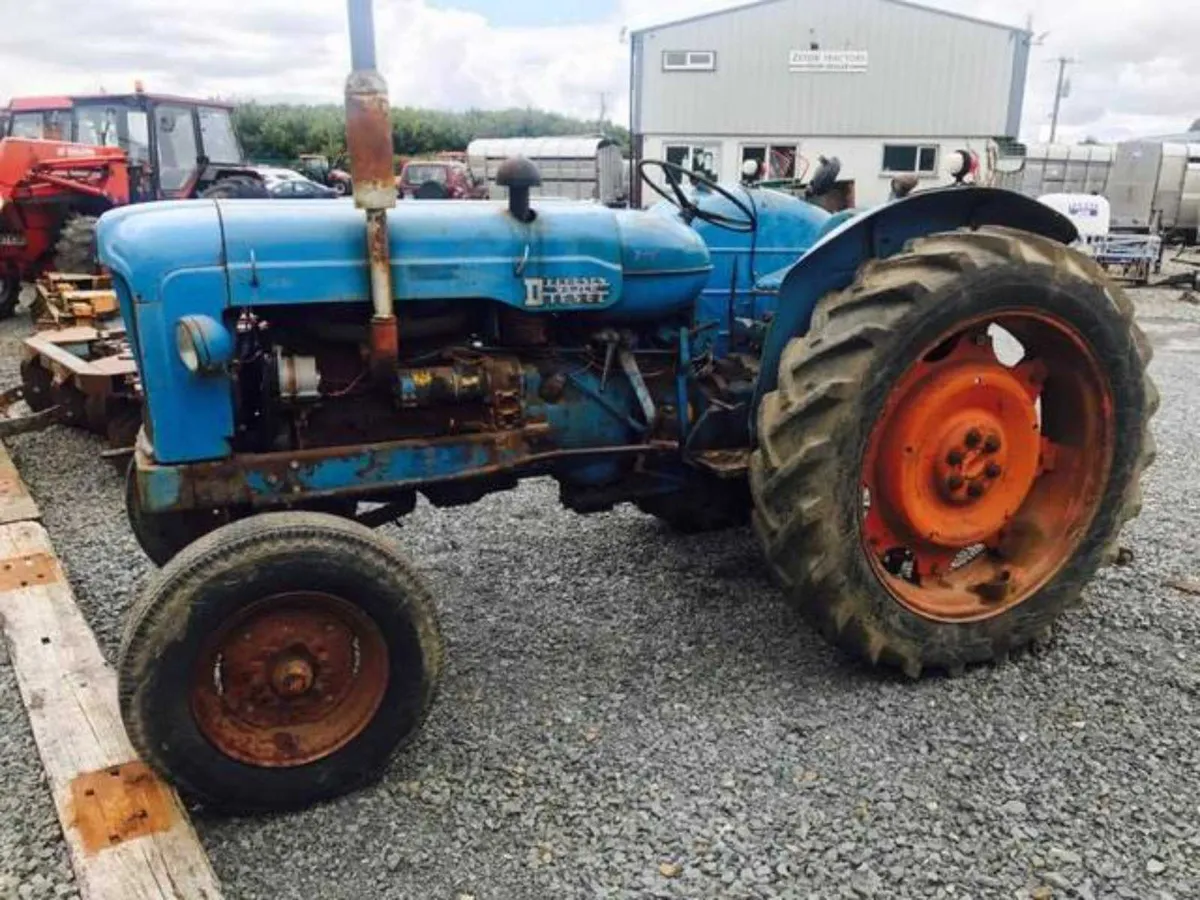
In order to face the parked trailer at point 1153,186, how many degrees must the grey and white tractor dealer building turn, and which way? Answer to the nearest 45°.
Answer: approximately 90° to its left

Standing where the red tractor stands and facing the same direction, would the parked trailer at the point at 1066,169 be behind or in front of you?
behind

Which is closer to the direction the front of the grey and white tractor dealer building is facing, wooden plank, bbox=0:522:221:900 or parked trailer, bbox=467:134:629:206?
the wooden plank

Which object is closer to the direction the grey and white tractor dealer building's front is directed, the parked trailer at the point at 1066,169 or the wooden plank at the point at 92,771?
the wooden plank

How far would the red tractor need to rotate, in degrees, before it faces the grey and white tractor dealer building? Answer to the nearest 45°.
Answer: approximately 180°

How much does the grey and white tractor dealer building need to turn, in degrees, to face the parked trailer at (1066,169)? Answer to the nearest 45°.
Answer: approximately 90° to its left

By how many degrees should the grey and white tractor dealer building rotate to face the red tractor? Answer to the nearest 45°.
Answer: approximately 45° to its right

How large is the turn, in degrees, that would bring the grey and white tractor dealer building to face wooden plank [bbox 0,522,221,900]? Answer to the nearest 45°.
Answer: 0° — it already faces it

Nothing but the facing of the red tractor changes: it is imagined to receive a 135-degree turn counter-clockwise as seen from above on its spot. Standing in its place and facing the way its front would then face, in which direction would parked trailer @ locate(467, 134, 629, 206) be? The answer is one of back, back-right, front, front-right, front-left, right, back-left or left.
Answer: front-left

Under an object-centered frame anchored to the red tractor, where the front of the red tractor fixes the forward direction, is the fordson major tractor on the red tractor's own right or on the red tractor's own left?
on the red tractor's own left

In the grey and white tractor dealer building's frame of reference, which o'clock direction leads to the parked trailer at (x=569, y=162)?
The parked trailer is roughly at 3 o'clock from the grey and white tractor dealer building.
